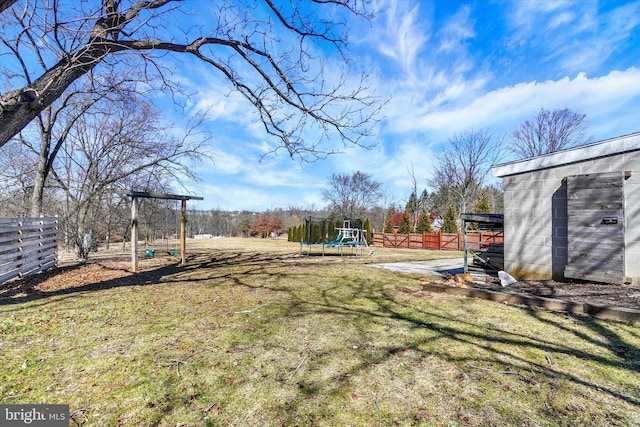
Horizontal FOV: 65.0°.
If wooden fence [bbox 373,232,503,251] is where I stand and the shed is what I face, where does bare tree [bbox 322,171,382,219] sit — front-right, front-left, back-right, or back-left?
back-right

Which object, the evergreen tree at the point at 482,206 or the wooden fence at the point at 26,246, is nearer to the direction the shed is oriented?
the wooden fence

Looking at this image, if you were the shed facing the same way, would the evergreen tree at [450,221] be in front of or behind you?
behind

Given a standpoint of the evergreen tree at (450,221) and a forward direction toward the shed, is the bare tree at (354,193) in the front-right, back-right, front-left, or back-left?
back-right

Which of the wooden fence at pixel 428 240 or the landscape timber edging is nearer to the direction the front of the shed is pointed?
the landscape timber edging

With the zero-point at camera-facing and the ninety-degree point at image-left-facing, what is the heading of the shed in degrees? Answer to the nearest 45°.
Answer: approximately 0°

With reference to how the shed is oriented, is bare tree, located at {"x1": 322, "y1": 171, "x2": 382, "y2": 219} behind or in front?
behind

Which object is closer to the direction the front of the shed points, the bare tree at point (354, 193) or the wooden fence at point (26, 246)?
the wooden fence

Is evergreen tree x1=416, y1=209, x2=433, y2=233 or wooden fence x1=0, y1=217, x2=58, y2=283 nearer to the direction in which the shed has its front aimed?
the wooden fence

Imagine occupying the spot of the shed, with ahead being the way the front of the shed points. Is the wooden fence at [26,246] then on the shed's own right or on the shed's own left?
on the shed's own right

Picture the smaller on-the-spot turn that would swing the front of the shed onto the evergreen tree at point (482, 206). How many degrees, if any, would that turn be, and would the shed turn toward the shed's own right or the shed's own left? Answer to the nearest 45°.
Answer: approximately 180°
